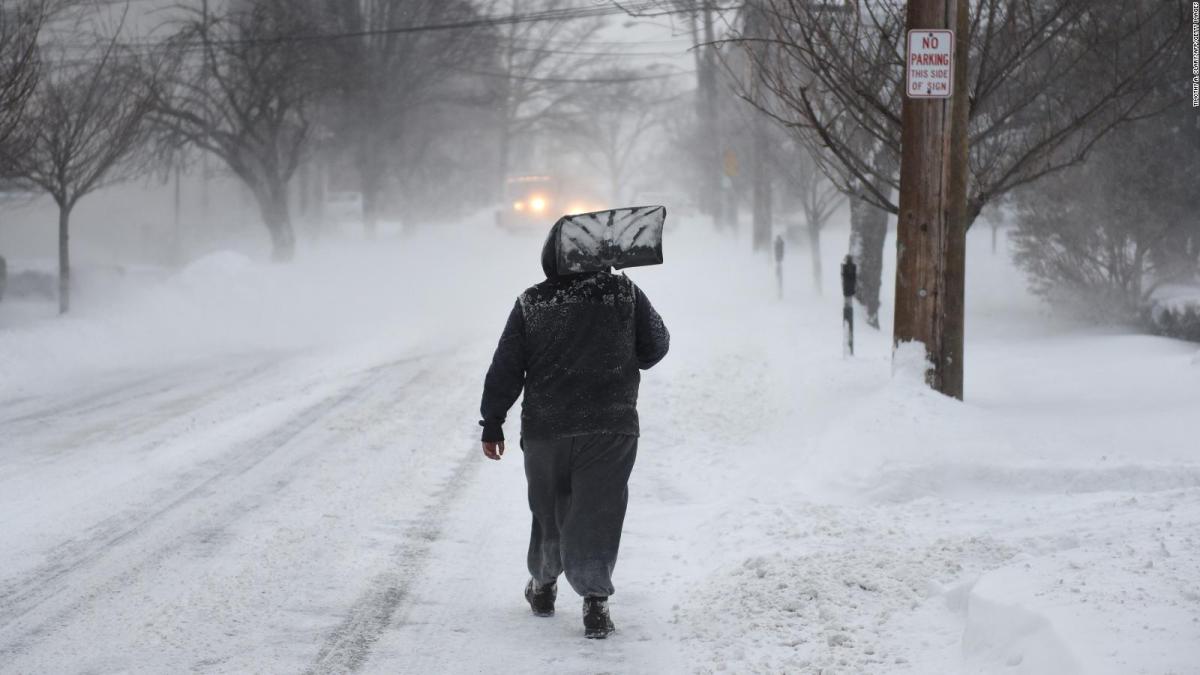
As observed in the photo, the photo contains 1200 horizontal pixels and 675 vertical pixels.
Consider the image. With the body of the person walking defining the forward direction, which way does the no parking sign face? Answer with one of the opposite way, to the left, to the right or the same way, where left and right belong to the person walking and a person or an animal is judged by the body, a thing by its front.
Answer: the opposite way

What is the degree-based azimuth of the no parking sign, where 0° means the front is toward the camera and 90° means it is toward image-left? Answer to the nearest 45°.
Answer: approximately 0°

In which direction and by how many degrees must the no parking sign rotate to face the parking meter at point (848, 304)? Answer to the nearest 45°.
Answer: approximately 180°

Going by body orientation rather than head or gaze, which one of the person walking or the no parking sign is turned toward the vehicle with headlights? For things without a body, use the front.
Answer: the person walking

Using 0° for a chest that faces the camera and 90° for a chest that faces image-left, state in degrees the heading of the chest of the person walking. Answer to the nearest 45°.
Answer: approximately 180°

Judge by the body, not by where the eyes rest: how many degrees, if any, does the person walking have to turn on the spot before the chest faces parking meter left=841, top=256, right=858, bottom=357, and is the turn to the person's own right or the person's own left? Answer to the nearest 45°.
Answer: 0° — they already face it

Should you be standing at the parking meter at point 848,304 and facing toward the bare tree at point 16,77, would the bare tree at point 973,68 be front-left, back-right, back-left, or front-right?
back-left

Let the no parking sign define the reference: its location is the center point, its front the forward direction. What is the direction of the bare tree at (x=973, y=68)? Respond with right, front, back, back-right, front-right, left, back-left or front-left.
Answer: back

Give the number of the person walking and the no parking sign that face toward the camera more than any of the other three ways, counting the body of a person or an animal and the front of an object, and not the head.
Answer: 1
